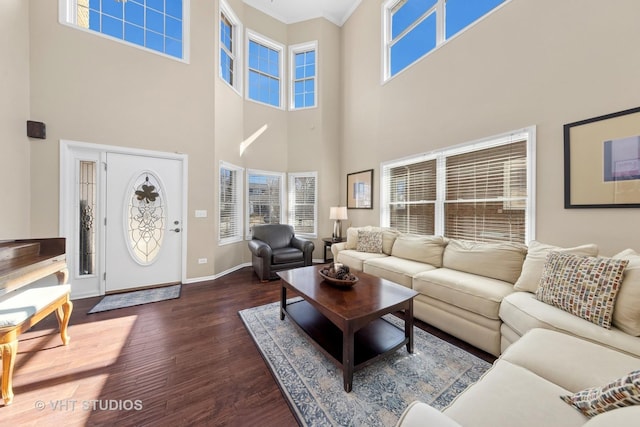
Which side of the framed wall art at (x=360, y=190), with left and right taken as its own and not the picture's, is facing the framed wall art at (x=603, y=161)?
left

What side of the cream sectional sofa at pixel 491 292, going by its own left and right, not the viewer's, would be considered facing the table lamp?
right

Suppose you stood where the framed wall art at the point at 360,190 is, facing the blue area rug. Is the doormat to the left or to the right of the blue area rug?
right

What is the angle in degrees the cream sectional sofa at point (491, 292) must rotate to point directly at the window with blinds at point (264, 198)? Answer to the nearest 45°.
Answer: approximately 45° to its right

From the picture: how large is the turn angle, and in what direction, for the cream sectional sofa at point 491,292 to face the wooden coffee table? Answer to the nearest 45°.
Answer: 0° — it already faces it

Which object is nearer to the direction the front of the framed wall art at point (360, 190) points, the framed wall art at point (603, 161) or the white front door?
the white front door

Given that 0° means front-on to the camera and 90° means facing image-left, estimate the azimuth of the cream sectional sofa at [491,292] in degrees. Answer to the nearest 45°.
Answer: approximately 45°

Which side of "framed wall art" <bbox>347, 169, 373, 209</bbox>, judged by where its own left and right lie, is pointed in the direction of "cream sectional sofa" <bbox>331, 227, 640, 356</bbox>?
left
